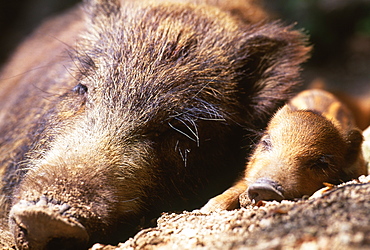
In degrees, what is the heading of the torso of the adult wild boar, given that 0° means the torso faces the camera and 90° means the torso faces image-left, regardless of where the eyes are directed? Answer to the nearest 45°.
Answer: approximately 45°

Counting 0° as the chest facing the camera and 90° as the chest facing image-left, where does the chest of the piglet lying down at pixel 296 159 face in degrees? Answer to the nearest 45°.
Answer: approximately 45°
